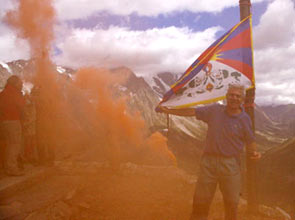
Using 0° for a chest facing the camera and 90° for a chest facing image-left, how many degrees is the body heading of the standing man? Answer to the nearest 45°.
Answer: approximately 0°

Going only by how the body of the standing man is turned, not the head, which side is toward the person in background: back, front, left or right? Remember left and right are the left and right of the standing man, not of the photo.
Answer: right
